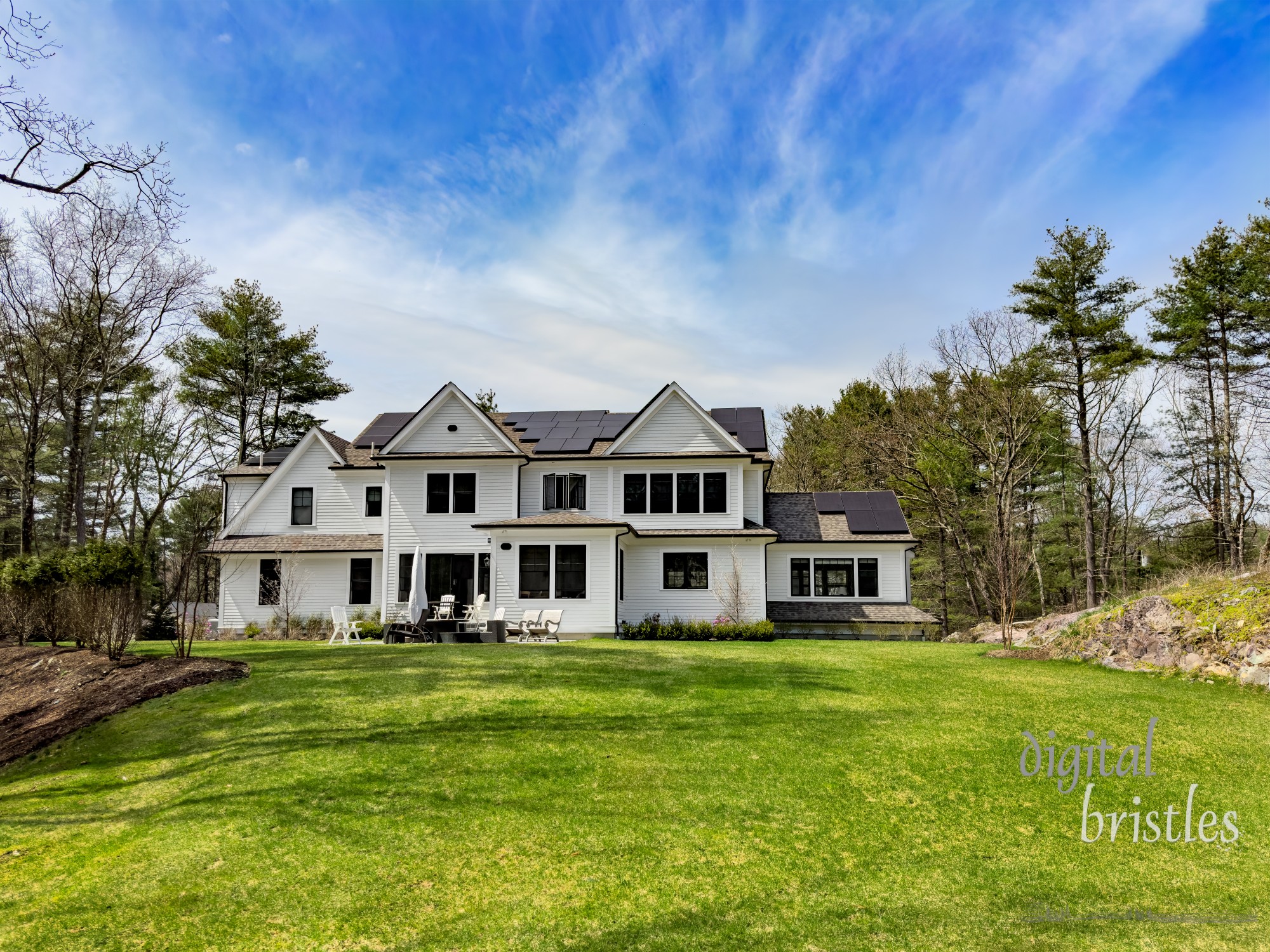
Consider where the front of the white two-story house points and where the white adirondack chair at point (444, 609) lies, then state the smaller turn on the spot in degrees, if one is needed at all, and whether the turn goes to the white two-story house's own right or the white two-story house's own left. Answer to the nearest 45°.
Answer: approximately 135° to the white two-story house's own left

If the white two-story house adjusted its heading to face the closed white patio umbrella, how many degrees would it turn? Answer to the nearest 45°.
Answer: approximately 135° to its left

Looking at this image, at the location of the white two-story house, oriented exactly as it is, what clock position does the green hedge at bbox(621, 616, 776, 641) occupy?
The green hedge is roughly at 4 o'clock from the white two-story house.

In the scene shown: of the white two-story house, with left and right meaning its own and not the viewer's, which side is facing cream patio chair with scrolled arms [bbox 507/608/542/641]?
back

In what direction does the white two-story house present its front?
away from the camera

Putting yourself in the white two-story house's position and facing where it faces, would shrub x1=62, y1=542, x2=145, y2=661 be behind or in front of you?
behind

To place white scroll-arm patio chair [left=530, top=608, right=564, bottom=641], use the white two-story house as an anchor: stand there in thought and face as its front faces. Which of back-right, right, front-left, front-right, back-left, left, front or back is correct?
back
